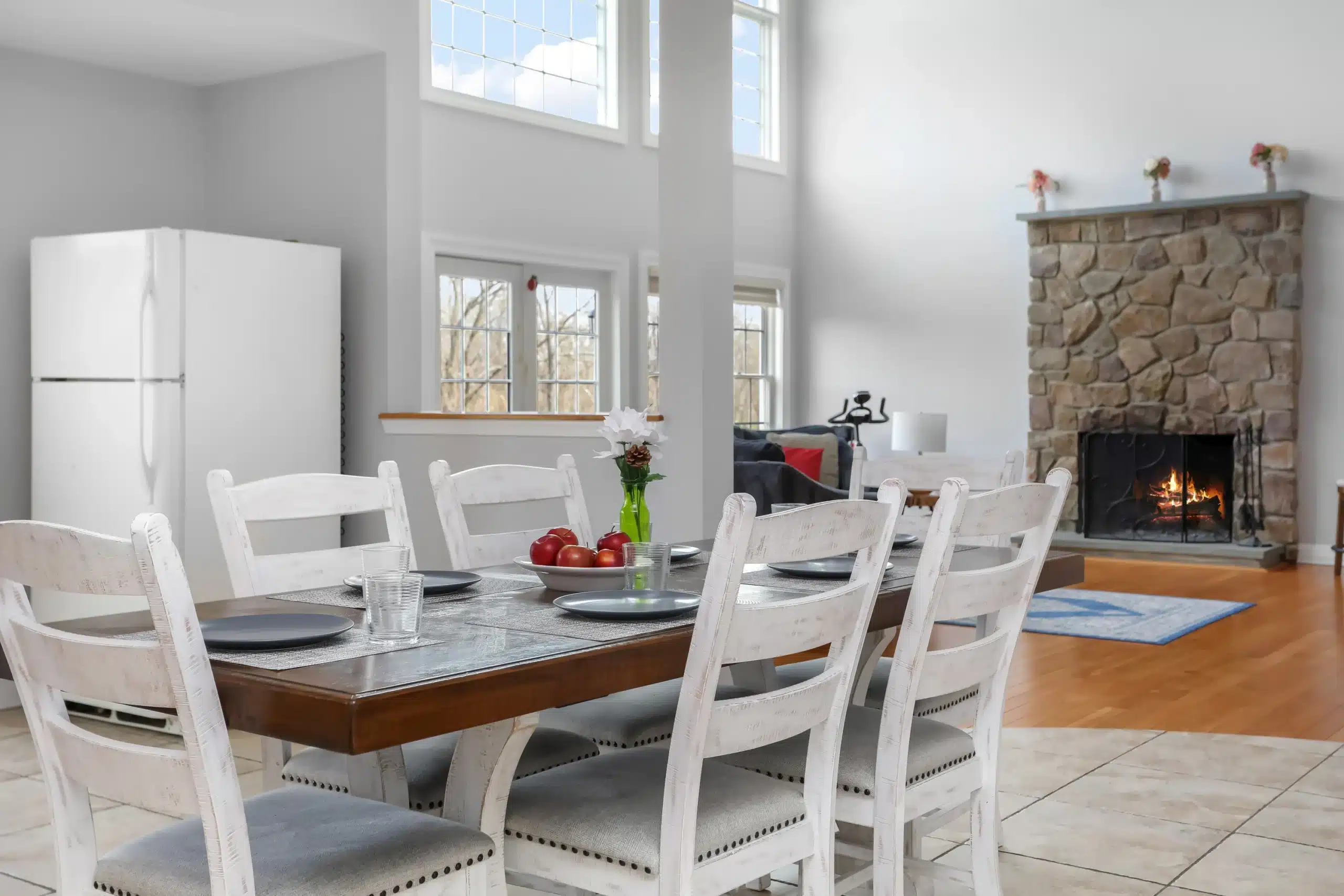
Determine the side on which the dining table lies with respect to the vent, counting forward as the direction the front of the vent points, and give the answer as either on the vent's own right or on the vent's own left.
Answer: on the vent's own left

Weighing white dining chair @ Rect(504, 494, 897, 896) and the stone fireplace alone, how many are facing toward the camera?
1

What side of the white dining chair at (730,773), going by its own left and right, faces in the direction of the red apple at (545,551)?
front

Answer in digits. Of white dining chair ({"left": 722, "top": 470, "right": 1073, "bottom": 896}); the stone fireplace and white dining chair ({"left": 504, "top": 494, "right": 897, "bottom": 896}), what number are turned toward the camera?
1

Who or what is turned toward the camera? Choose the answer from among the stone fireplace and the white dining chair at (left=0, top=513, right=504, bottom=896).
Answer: the stone fireplace

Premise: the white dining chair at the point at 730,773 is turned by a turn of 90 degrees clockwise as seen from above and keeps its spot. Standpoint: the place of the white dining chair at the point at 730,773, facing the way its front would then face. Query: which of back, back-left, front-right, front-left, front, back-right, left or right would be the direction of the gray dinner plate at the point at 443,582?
left

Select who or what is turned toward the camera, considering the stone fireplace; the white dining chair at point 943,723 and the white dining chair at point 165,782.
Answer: the stone fireplace

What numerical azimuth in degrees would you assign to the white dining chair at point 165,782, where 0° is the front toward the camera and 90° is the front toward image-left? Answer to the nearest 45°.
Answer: approximately 225°

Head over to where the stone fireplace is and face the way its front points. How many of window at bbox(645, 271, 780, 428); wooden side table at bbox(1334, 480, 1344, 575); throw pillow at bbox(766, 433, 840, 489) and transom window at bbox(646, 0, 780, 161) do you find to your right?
3

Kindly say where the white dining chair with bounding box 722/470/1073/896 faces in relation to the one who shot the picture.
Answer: facing away from the viewer and to the left of the viewer

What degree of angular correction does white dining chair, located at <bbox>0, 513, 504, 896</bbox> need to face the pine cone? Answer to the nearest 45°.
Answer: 0° — it already faces it

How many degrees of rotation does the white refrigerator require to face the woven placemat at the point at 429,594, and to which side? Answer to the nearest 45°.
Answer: approximately 45° to its left

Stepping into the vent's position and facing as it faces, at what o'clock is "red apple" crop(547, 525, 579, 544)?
The red apple is roughly at 10 o'clock from the vent.

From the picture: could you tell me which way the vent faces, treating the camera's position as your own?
facing the viewer and to the left of the viewer

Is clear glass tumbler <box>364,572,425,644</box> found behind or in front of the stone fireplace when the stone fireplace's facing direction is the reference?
in front

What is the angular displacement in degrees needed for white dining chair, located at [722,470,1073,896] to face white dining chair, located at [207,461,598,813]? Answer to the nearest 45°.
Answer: approximately 45° to its left

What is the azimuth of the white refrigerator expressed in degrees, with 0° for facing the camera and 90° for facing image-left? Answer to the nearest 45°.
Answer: approximately 45°

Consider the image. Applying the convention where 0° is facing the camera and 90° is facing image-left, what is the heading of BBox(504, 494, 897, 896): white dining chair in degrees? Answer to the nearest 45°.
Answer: approximately 135°
